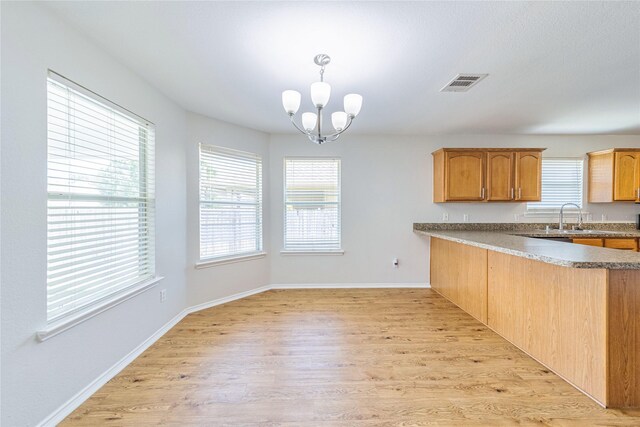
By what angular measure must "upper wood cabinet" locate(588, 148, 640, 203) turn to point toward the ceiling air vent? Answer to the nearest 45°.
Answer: approximately 45° to its right

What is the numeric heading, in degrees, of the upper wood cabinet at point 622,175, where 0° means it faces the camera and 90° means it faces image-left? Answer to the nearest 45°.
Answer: approximately 315°

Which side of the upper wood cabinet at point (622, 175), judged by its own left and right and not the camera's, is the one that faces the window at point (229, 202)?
right

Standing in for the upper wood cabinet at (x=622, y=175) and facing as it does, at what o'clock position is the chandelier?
The chandelier is roughly at 2 o'clock from the upper wood cabinet.

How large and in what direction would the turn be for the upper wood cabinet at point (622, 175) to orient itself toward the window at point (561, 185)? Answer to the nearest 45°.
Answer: approximately 135° to its right

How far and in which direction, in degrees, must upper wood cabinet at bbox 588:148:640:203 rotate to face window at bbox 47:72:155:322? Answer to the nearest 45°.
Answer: approximately 90° to its right

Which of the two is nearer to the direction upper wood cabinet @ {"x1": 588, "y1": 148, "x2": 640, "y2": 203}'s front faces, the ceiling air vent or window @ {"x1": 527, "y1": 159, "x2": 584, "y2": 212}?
the ceiling air vent

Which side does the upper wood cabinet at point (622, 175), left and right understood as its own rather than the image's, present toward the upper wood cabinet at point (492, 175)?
right
